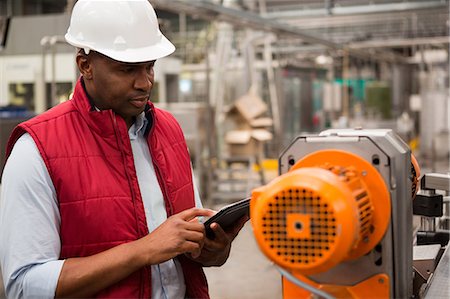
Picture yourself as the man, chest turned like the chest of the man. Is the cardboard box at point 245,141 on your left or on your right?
on your left

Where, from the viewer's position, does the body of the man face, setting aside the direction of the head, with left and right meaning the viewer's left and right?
facing the viewer and to the right of the viewer
